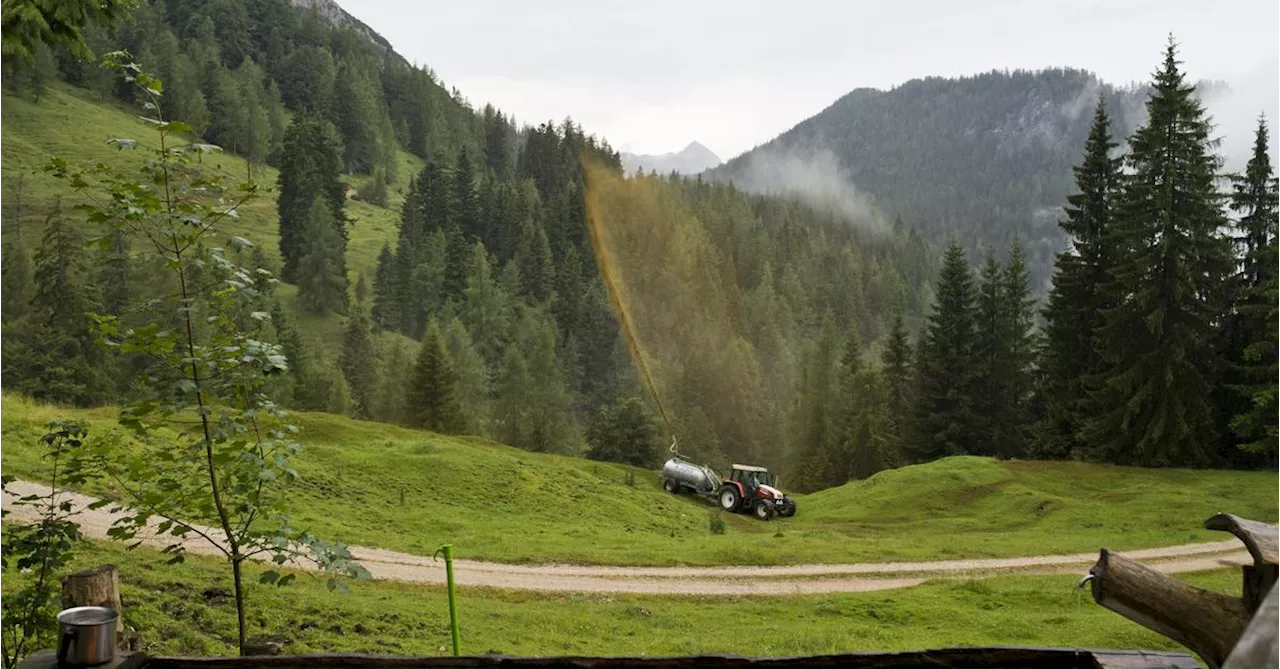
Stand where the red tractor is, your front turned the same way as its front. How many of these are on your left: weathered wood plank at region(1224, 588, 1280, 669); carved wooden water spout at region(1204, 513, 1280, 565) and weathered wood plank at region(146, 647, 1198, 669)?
0

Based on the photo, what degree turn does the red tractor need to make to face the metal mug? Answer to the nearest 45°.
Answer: approximately 45° to its right

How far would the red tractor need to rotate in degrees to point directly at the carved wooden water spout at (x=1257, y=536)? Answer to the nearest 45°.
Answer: approximately 45° to its right

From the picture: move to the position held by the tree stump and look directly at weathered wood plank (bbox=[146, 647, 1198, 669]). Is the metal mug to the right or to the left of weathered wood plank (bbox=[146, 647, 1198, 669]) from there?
right

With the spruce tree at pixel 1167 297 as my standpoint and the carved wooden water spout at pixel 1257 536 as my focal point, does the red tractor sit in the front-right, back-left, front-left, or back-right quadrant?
front-right

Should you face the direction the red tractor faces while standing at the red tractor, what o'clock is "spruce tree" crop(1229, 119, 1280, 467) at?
The spruce tree is roughly at 10 o'clock from the red tractor.

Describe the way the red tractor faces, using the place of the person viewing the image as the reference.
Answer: facing the viewer and to the right of the viewer

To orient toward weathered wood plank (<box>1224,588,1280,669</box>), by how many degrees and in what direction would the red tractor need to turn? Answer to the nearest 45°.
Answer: approximately 45° to its right

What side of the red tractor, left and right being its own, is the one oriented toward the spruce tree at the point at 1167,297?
left

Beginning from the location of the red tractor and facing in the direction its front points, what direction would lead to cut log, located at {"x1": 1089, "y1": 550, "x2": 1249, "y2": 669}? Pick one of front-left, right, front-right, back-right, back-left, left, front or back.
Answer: front-right

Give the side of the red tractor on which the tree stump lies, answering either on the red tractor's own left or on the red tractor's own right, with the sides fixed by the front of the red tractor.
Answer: on the red tractor's own right

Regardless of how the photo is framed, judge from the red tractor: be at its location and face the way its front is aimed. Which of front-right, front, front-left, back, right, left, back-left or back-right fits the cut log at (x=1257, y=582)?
front-right
